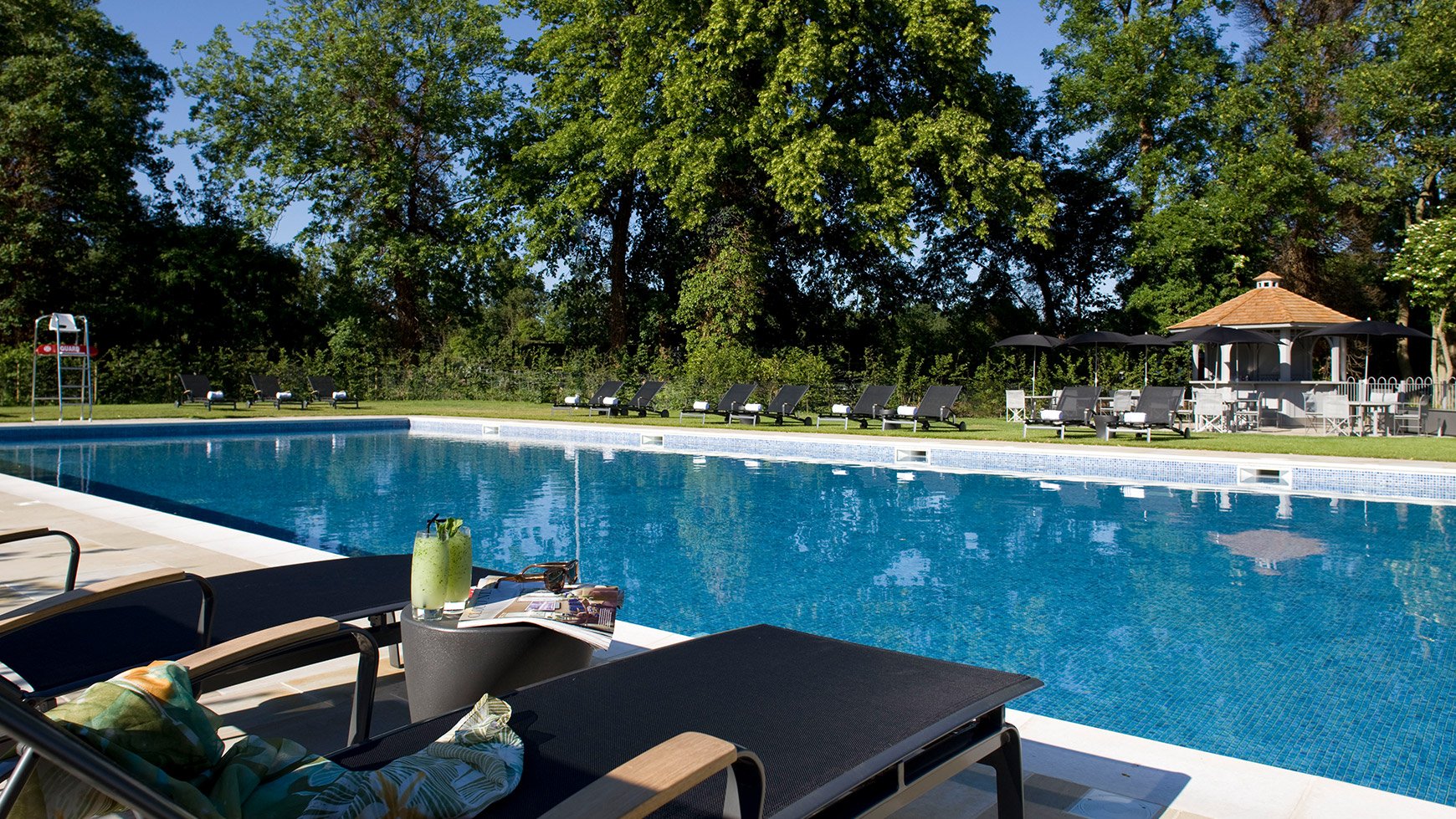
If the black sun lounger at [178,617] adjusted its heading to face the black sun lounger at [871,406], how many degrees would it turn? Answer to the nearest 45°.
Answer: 0° — it already faces it

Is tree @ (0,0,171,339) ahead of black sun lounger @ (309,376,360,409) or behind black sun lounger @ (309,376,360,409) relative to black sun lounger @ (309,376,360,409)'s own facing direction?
behind

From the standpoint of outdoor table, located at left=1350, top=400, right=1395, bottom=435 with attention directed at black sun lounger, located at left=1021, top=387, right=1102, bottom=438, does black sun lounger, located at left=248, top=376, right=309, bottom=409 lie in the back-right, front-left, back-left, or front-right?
front-right

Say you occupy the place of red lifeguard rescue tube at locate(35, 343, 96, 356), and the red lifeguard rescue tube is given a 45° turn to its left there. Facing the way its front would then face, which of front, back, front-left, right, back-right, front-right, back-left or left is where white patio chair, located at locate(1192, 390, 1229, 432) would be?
front

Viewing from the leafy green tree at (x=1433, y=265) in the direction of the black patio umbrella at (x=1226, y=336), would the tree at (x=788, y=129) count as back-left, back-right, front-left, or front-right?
front-right

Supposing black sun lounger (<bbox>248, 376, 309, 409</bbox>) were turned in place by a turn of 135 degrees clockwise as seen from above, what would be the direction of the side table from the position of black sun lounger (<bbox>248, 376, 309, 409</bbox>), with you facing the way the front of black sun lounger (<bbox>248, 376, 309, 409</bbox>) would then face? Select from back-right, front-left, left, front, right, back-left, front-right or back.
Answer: left

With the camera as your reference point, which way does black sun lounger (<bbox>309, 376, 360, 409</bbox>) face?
facing the viewer and to the right of the viewer

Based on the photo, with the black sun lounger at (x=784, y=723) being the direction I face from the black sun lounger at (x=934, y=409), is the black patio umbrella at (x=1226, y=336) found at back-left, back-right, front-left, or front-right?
back-left

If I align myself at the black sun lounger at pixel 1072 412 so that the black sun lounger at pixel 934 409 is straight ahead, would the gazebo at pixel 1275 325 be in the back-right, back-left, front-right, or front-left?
back-right

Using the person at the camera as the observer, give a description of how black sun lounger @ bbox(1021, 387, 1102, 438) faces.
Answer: facing the viewer and to the left of the viewer
